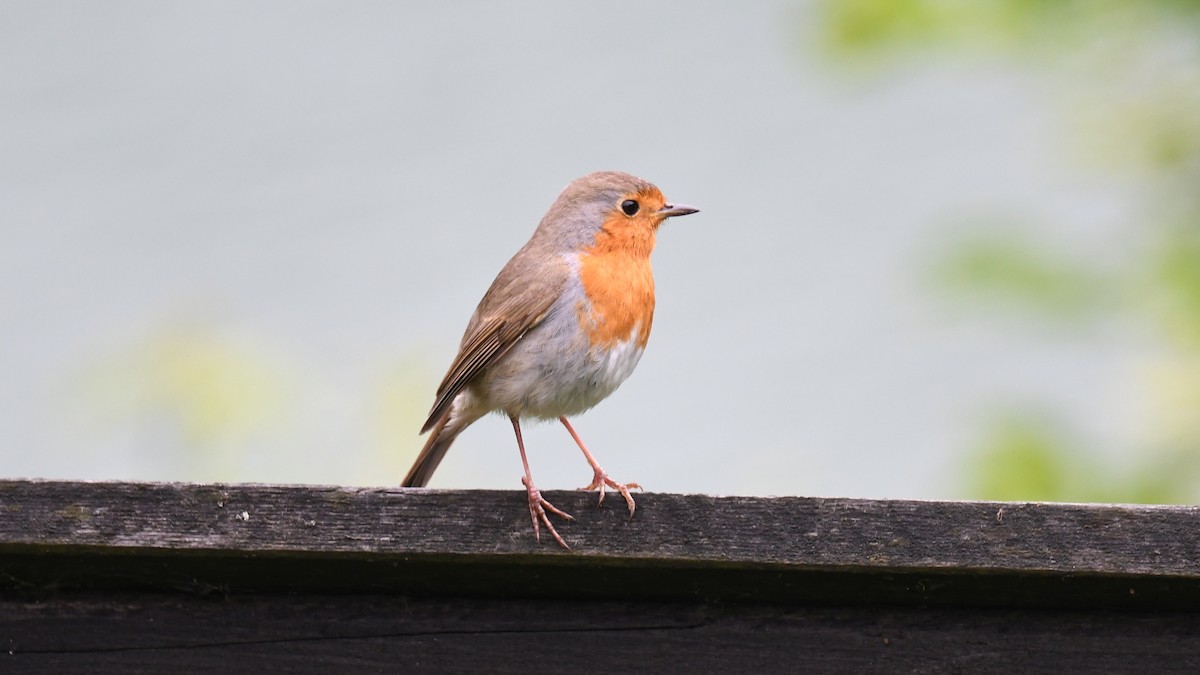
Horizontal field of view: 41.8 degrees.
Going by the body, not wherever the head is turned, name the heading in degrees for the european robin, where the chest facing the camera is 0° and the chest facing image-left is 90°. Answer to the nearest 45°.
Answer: approximately 270°
